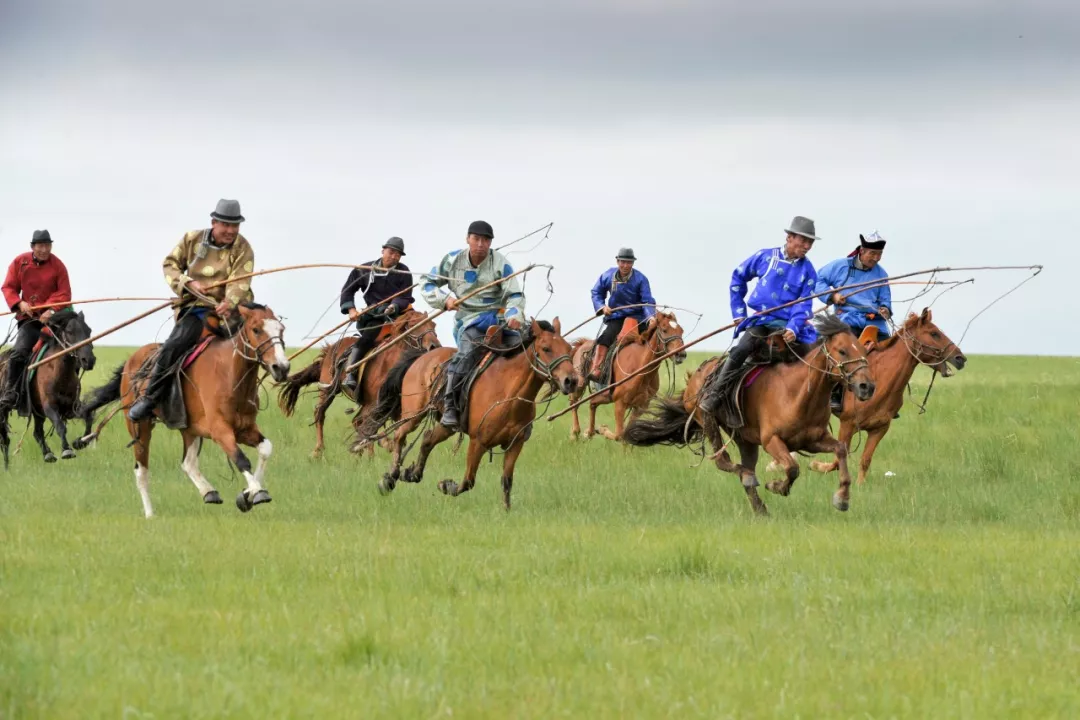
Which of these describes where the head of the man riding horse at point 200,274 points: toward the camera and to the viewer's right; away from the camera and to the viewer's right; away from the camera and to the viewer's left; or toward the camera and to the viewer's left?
toward the camera and to the viewer's right

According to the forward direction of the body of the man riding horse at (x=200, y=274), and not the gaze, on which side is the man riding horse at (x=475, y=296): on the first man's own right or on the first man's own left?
on the first man's own left

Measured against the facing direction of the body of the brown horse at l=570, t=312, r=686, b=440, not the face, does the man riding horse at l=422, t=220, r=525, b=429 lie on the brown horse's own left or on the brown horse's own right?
on the brown horse's own right

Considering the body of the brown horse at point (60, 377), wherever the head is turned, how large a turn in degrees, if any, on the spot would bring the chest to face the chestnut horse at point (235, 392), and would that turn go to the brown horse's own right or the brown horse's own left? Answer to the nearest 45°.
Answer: approximately 45° to the brown horse's own right

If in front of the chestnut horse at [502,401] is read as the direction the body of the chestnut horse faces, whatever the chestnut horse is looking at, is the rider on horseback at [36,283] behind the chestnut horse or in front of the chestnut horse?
behind

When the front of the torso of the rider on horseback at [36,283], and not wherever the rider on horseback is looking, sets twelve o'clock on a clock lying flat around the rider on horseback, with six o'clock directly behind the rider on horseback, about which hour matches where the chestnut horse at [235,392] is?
The chestnut horse is roughly at 1 o'clock from the rider on horseback.

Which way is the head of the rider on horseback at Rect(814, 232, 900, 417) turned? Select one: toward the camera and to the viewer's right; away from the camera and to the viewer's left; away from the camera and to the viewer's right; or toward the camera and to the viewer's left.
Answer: toward the camera and to the viewer's right

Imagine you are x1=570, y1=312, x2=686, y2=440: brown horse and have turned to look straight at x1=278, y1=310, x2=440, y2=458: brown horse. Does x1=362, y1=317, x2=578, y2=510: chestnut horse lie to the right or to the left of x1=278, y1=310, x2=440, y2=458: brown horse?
left
